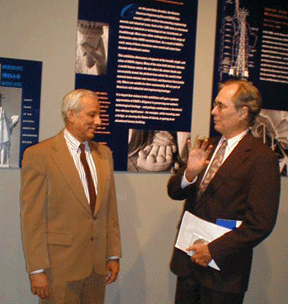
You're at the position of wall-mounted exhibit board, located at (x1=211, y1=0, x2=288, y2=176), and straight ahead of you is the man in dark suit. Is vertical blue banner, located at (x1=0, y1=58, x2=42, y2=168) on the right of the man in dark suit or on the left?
right

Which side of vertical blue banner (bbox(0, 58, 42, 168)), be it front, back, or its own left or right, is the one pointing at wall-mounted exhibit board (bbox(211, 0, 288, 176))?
left

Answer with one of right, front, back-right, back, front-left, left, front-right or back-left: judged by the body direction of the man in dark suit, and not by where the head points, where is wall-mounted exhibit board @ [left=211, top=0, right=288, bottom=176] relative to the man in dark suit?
back-right

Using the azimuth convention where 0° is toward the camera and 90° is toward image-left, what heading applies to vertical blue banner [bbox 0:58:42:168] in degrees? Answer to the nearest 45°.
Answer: approximately 0°

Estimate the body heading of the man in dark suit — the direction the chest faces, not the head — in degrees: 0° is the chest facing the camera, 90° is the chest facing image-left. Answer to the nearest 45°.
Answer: approximately 45°

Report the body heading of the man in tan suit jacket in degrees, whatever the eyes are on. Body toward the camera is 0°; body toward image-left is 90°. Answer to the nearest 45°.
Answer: approximately 315°

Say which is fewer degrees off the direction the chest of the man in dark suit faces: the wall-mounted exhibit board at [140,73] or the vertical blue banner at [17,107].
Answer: the vertical blue banner

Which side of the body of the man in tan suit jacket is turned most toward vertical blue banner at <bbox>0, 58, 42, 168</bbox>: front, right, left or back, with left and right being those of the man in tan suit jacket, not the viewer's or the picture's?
back

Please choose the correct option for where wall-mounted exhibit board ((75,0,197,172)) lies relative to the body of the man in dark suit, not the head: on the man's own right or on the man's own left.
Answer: on the man's own right

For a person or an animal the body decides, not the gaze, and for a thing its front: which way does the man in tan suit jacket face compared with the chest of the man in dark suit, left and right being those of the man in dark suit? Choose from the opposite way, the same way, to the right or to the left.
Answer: to the left

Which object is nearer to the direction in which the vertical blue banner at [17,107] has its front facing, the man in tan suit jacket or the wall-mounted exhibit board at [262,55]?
the man in tan suit jacket

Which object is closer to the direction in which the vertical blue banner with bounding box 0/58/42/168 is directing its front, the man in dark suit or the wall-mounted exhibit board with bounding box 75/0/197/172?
the man in dark suit

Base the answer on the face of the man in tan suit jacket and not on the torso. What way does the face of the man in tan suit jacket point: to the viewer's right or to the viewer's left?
to the viewer's right
